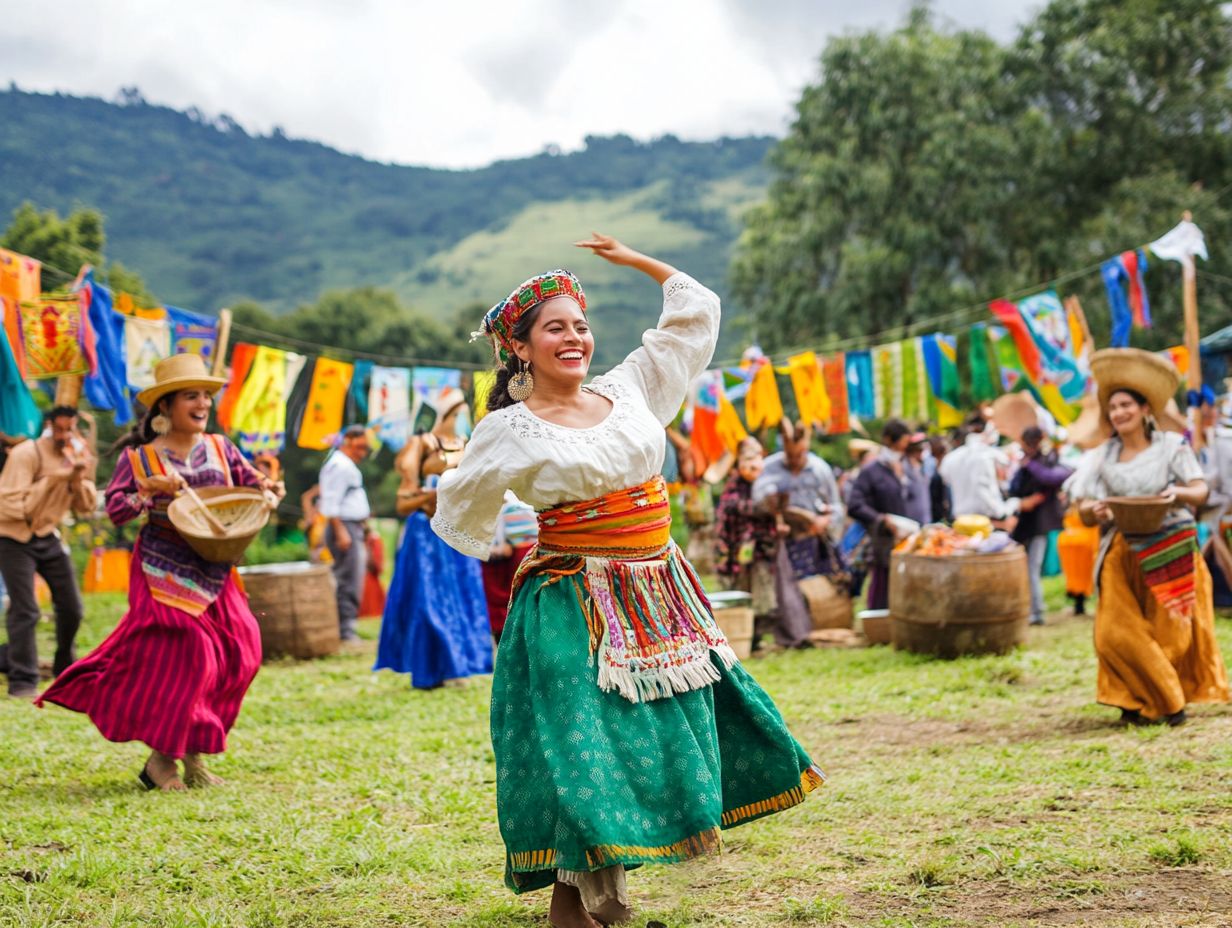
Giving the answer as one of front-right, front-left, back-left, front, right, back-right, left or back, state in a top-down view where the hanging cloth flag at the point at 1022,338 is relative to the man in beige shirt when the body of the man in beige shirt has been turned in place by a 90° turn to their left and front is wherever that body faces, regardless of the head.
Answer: front-right

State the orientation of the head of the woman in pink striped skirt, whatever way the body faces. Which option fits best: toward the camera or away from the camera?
toward the camera

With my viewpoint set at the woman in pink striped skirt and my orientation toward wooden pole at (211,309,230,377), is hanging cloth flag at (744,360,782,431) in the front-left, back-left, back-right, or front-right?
front-right

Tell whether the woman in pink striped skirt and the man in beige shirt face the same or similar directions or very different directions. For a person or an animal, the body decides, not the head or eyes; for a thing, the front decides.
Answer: same or similar directions

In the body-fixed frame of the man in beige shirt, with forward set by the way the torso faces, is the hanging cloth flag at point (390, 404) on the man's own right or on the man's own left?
on the man's own left

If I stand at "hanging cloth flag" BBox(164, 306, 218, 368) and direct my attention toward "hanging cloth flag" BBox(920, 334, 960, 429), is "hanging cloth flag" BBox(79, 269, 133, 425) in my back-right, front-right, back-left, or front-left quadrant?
back-right

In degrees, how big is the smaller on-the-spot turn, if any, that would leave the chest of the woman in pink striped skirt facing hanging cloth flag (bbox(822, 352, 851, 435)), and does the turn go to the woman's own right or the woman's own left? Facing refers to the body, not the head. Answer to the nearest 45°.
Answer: approximately 90° to the woman's own left

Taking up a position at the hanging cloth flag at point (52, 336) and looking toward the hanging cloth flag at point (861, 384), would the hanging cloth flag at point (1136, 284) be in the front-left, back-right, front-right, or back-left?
front-right

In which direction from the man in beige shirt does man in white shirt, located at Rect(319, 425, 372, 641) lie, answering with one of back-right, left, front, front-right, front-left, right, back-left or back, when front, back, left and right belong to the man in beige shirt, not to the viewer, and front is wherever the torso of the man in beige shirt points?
left
